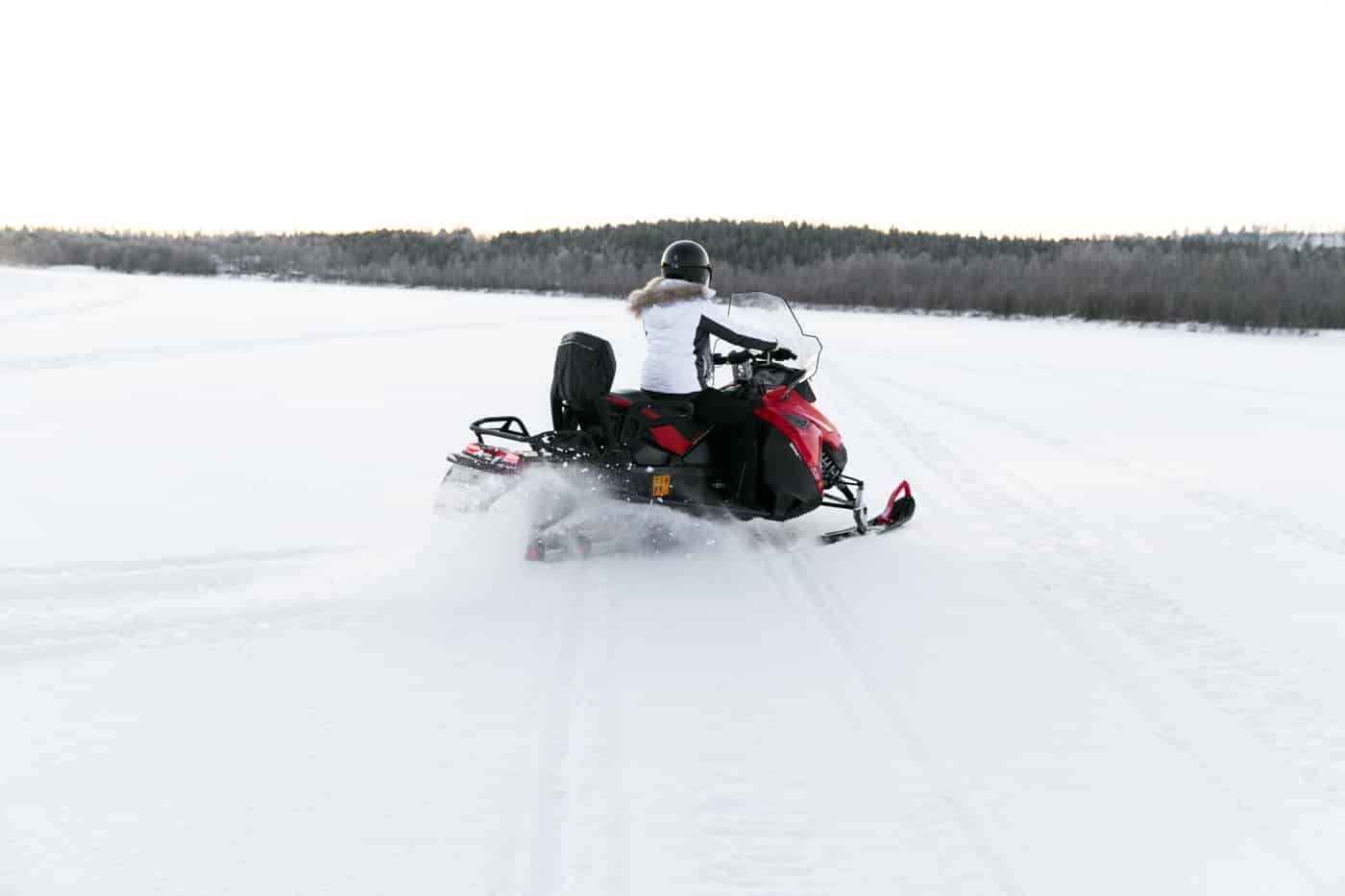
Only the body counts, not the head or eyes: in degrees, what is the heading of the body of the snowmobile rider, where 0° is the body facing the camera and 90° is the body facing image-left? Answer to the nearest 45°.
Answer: approximately 225°
